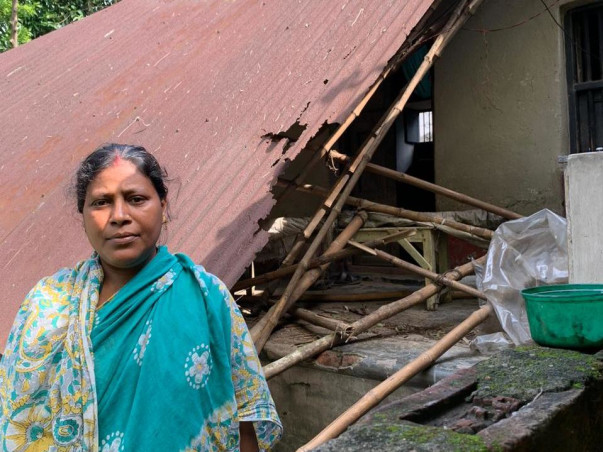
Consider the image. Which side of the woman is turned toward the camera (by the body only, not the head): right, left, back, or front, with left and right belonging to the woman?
front

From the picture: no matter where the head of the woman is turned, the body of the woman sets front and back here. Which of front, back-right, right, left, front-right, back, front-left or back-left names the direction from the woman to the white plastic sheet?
back-left

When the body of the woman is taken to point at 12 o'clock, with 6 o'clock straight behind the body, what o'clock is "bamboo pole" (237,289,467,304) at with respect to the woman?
The bamboo pole is roughly at 7 o'clock from the woman.

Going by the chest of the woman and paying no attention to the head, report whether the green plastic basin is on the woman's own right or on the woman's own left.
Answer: on the woman's own left

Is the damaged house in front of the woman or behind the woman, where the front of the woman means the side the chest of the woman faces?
behind

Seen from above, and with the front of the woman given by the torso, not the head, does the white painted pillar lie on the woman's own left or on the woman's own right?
on the woman's own left

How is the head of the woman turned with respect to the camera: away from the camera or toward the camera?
toward the camera

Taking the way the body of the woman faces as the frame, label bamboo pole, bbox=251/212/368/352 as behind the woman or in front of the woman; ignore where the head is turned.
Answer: behind

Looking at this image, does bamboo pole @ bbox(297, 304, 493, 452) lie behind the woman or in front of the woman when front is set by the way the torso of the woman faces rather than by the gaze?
behind

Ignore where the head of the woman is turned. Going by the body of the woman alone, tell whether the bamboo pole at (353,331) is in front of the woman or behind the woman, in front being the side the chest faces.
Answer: behind
